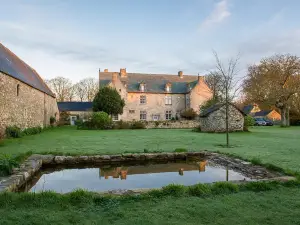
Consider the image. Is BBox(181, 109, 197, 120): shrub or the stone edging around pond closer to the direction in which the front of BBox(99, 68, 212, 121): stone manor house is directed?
the stone edging around pond

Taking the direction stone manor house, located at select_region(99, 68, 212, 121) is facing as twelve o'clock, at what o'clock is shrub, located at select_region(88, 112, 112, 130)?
The shrub is roughly at 1 o'clock from the stone manor house.

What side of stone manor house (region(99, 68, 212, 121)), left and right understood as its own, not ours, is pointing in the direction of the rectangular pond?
front

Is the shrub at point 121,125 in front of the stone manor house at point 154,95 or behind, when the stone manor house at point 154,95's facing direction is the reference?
in front

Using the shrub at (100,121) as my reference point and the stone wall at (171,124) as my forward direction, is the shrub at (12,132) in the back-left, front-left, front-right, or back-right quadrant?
back-right

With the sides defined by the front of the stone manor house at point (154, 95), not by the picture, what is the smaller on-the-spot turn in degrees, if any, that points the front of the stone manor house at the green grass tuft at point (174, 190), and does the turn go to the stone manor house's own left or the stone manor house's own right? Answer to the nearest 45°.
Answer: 0° — it already faces it

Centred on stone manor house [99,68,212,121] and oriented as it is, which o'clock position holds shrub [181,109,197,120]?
The shrub is roughly at 10 o'clock from the stone manor house.

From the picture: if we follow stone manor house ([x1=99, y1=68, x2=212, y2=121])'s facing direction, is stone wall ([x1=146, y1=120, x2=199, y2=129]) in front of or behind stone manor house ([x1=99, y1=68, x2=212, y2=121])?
in front

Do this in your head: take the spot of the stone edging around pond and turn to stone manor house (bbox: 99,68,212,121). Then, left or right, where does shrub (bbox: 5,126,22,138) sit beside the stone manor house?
left

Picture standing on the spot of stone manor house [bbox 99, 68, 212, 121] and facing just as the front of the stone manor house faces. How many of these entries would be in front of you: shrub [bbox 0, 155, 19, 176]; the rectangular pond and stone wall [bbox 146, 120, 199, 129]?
3

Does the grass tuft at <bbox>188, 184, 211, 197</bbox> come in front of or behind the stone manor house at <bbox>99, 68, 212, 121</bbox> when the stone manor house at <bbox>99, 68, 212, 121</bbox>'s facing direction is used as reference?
in front

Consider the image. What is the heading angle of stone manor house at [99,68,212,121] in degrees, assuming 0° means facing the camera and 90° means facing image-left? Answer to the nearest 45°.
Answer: approximately 0°
